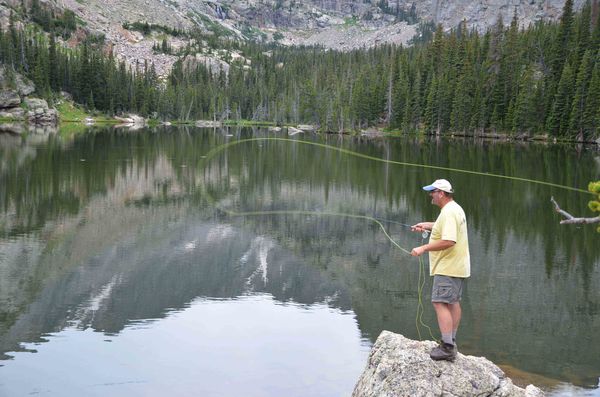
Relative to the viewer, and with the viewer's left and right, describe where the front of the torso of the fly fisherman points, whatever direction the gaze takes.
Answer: facing to the left of the viewer

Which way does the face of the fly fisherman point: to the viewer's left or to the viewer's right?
to the viewer's left
